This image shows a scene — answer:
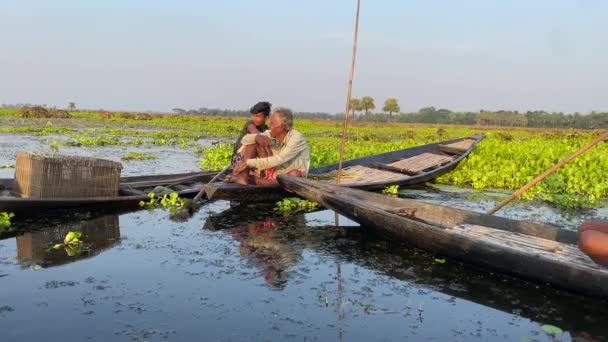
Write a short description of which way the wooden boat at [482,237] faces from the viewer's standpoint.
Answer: facing away from the viewer and to the left of the viewer

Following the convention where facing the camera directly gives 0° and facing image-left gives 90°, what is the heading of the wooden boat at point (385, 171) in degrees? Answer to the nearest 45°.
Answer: approximately 225°

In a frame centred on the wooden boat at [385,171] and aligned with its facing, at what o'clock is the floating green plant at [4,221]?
The floating green plant is roughly at 6 o'clock from the wooden boat.

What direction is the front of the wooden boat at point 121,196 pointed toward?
to the viewer's right

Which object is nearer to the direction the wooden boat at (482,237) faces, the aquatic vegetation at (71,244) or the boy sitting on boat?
the boy sitting on boat

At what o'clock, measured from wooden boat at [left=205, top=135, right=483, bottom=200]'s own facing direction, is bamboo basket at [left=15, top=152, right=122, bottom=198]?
The bamboo basket is roughly at 6 o'clock from the wooden boat.

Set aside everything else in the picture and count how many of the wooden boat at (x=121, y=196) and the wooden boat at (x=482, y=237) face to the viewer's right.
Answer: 1

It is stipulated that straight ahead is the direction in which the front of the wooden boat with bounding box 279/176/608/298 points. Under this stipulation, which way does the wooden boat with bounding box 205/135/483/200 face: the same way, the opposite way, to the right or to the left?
to the right

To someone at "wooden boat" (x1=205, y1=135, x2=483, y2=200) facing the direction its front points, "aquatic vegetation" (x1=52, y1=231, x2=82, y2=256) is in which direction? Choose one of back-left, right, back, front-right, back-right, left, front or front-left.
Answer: back
